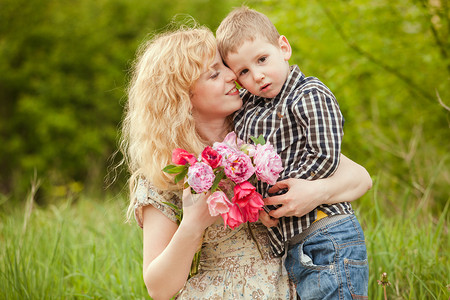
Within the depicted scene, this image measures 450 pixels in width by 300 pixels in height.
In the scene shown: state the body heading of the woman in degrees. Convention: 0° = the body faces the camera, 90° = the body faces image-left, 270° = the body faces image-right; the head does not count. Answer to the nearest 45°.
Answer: approximately 315°

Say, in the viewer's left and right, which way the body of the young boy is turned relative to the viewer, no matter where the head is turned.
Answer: facing the viewer and to the left of the viewer
